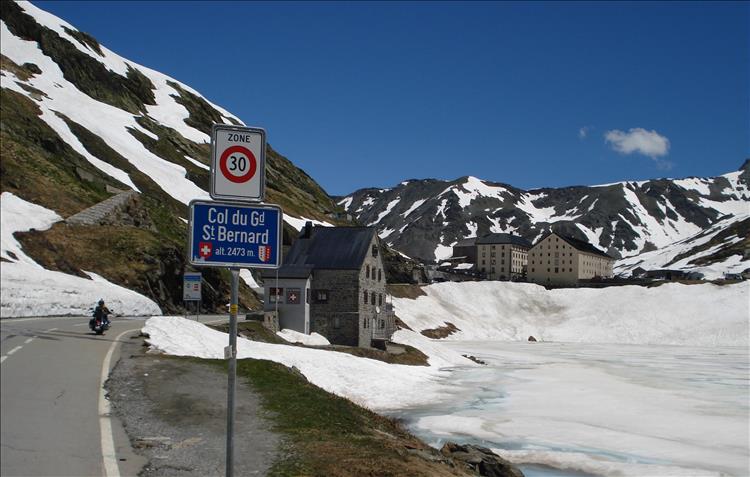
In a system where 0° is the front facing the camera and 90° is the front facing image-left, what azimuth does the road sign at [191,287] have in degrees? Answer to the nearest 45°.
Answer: approximately 0°

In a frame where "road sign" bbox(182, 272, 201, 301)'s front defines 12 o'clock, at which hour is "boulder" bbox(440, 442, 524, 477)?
The boulder is roughly at 11 o'clock from the road sign.

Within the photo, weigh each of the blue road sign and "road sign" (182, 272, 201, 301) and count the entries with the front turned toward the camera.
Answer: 2

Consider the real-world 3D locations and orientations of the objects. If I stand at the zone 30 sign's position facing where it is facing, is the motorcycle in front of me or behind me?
behind

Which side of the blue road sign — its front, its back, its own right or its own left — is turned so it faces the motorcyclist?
back

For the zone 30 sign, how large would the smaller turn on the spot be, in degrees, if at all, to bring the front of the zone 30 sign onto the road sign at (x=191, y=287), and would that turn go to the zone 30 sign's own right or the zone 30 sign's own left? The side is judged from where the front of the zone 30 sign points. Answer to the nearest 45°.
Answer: approximately 180°

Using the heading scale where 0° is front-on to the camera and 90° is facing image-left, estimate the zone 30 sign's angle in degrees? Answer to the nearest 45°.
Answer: approximately 0°

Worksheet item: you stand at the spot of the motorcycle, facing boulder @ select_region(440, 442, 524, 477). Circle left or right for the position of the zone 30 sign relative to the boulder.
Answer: right
